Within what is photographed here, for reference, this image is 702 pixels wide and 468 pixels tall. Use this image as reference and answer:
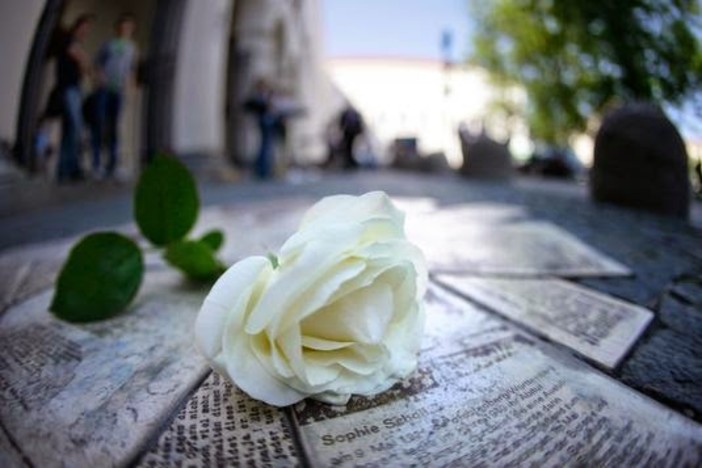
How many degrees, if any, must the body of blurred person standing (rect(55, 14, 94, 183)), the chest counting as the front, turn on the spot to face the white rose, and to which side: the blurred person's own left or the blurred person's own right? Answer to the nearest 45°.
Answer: approximately 90° to the blurred person's own right

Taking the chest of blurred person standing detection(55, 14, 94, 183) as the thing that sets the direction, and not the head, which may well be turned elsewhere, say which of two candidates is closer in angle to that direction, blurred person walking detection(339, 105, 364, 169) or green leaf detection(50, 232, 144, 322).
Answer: the blurred person walking

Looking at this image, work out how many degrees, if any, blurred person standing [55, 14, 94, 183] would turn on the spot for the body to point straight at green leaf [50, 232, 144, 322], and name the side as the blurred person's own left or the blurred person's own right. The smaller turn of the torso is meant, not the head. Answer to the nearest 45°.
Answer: approximately 90° to the blurred person's own right

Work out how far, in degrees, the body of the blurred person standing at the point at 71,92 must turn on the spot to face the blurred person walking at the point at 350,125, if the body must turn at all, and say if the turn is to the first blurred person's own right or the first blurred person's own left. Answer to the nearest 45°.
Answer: approximately 45° to the first blurred person's own left

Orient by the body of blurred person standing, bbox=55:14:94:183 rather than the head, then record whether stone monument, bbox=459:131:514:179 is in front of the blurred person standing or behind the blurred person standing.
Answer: in front

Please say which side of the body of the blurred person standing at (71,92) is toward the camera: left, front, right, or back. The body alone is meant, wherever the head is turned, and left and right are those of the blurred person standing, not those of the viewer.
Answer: right

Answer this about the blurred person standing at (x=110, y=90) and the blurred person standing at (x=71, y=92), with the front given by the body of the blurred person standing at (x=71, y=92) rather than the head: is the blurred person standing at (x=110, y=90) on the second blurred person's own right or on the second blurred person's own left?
on the second blurred person's own left

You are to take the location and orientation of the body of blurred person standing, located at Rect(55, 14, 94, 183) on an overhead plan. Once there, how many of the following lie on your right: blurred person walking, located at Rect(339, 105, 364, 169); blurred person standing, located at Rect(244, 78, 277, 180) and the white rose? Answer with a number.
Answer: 1
